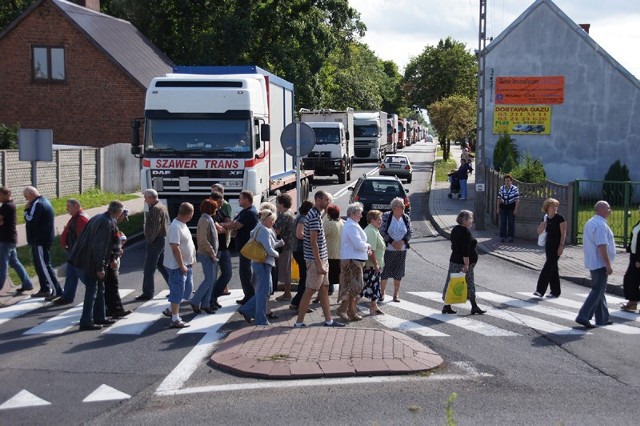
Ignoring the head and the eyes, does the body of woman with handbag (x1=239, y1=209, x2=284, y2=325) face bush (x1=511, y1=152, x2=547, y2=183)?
no

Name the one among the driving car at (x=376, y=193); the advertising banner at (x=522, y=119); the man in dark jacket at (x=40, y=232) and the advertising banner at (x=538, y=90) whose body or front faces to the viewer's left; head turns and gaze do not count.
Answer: the man in dark jacket

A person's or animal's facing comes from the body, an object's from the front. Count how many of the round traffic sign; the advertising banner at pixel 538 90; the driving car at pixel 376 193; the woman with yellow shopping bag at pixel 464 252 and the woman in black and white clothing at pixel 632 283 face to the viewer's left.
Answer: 1

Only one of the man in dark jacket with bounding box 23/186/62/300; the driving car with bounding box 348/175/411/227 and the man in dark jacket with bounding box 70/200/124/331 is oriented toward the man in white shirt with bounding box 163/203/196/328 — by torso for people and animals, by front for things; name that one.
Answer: the man in dark jacket with bounding box 70/200/124/331

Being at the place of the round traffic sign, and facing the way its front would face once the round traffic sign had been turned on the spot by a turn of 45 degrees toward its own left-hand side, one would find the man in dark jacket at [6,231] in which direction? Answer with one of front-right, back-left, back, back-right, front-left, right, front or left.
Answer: left

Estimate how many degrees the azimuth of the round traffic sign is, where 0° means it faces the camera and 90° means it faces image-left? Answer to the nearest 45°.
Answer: approximately 180°

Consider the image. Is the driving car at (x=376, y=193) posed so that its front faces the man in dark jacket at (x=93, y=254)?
no

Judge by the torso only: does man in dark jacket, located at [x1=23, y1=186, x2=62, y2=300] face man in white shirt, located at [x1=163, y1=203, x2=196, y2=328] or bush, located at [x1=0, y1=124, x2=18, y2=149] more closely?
the bush

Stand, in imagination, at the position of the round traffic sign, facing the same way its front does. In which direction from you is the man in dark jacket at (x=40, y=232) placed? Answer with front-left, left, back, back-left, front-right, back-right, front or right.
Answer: back-left

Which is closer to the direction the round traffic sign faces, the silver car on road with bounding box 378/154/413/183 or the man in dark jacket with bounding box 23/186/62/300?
the silver car on road

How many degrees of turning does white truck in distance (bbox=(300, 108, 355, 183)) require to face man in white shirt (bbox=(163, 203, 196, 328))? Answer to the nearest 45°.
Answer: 0° — it already faces them
